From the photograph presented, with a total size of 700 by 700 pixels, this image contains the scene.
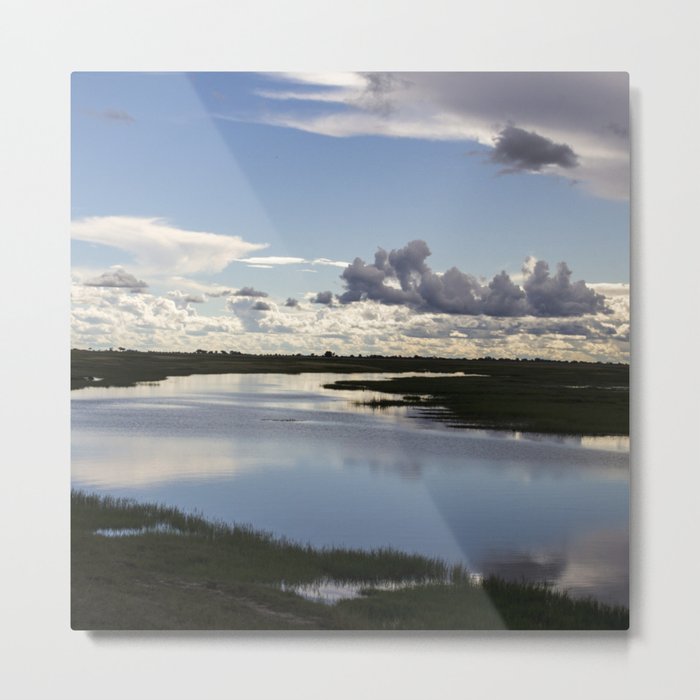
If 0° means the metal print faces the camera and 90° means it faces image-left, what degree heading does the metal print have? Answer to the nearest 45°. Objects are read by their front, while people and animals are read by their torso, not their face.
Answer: approximately 0°
